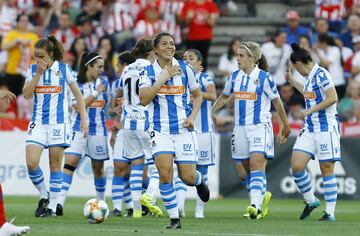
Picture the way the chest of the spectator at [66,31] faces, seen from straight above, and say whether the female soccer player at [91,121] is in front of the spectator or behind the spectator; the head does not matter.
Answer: in front

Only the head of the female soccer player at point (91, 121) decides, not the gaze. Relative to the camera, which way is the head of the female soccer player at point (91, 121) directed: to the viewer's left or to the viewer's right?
to the viewer's right

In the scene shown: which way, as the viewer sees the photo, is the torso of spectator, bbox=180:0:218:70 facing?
toward the camera

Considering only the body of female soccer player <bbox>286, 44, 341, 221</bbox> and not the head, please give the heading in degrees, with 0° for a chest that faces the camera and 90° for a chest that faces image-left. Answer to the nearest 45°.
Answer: approximately 45°

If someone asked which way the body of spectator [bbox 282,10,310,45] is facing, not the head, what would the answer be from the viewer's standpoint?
toward the camera

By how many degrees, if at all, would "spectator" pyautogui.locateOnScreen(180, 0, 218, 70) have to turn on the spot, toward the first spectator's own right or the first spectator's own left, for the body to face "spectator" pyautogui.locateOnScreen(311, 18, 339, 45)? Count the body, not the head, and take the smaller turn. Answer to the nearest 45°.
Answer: approximately 90° to the first spectator's own left

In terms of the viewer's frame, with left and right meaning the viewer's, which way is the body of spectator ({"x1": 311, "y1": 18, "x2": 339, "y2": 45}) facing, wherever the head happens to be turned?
facing the viewer

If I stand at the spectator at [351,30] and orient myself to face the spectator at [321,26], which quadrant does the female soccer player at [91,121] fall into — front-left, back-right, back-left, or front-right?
front-left

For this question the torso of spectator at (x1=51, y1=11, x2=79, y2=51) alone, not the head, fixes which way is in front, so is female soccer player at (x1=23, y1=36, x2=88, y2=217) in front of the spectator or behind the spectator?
in front

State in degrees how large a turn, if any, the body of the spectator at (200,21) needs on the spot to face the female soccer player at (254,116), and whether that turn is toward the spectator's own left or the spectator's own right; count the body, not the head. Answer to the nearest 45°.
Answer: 0° — they already face them

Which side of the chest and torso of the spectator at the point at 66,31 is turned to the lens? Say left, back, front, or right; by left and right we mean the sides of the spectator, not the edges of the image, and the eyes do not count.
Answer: front

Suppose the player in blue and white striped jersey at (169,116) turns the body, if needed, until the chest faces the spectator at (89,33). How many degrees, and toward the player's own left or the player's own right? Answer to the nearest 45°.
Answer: approximately 180°
